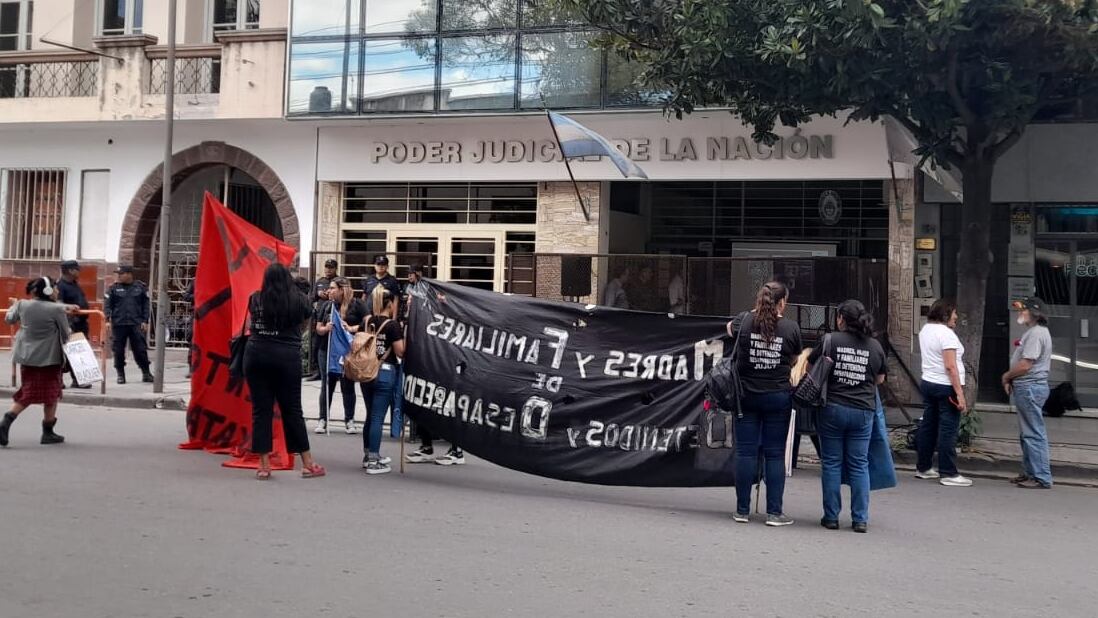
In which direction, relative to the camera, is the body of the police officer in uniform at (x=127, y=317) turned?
toward the camera

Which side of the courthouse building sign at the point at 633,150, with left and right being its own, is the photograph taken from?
front

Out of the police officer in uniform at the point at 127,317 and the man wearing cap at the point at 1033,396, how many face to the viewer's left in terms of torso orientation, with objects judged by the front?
1

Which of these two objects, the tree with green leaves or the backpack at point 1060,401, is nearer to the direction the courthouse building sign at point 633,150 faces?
the tree with green leaves

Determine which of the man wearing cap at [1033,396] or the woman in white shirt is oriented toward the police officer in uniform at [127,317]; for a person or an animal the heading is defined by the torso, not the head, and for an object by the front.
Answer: the man wearing cap

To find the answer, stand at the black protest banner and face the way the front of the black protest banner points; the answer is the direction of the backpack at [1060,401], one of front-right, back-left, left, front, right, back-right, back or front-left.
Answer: front-right

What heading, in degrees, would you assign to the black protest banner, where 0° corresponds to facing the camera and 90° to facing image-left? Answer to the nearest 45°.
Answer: approximately 180°

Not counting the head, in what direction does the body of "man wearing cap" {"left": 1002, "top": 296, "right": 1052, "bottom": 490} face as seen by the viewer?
to the viewer's left

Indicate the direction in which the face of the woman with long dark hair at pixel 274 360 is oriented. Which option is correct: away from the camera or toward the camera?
away from the camera

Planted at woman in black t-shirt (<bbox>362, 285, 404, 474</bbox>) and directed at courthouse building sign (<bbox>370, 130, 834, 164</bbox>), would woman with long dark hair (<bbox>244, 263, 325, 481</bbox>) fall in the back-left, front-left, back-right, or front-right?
back-left

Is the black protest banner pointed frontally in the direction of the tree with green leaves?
no

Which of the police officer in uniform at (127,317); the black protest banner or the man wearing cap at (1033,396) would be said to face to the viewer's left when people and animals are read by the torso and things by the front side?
the man wearing cap

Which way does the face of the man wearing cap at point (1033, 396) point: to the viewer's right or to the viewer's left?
to the viewer's left

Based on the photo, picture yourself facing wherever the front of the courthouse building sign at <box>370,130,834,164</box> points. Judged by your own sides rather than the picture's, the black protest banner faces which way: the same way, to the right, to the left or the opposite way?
the opposite way

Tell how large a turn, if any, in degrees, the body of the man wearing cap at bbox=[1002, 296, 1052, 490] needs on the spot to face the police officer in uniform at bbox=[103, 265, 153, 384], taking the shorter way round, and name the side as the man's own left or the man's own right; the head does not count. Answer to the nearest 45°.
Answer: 0° — they already face them
